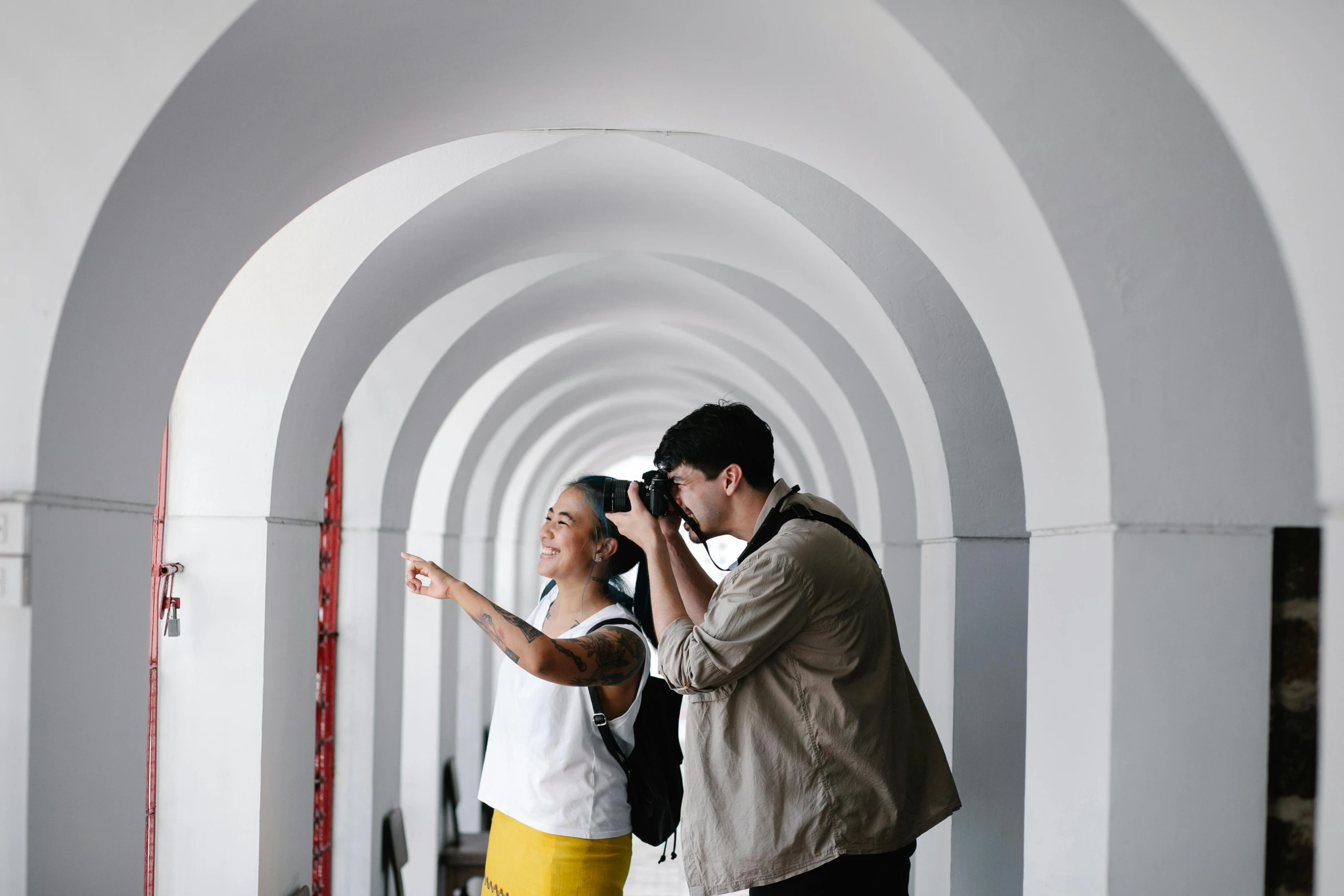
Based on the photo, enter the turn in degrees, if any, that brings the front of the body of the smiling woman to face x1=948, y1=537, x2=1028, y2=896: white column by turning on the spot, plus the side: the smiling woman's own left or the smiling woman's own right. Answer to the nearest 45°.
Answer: approximately 180°

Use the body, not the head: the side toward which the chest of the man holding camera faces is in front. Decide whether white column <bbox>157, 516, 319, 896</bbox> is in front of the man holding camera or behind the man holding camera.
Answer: in front

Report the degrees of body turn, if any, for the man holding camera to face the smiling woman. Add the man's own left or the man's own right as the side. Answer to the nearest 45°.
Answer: approximately 45° to the man's own right

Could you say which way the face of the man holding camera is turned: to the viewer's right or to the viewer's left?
to the viewer's left

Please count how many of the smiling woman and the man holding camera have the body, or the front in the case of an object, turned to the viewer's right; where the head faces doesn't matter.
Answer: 0

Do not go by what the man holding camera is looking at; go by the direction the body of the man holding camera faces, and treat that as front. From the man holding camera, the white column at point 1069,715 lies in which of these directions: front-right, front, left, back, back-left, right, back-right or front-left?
back

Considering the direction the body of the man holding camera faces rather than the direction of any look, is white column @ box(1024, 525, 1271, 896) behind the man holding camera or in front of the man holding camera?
behind

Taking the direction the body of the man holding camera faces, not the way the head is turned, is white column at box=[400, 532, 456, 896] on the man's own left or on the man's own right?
on the man's own right

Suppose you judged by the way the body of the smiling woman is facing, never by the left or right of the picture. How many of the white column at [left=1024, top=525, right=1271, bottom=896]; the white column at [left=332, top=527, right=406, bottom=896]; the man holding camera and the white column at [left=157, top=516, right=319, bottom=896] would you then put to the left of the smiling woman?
2

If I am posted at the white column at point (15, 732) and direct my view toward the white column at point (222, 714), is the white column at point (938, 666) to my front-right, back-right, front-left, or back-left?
front-right

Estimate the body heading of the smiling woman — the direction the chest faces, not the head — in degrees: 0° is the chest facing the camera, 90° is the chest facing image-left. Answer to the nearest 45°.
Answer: approximately 45°

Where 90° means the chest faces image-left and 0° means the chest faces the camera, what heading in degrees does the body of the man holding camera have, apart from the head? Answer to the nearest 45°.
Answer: approximately 90°
